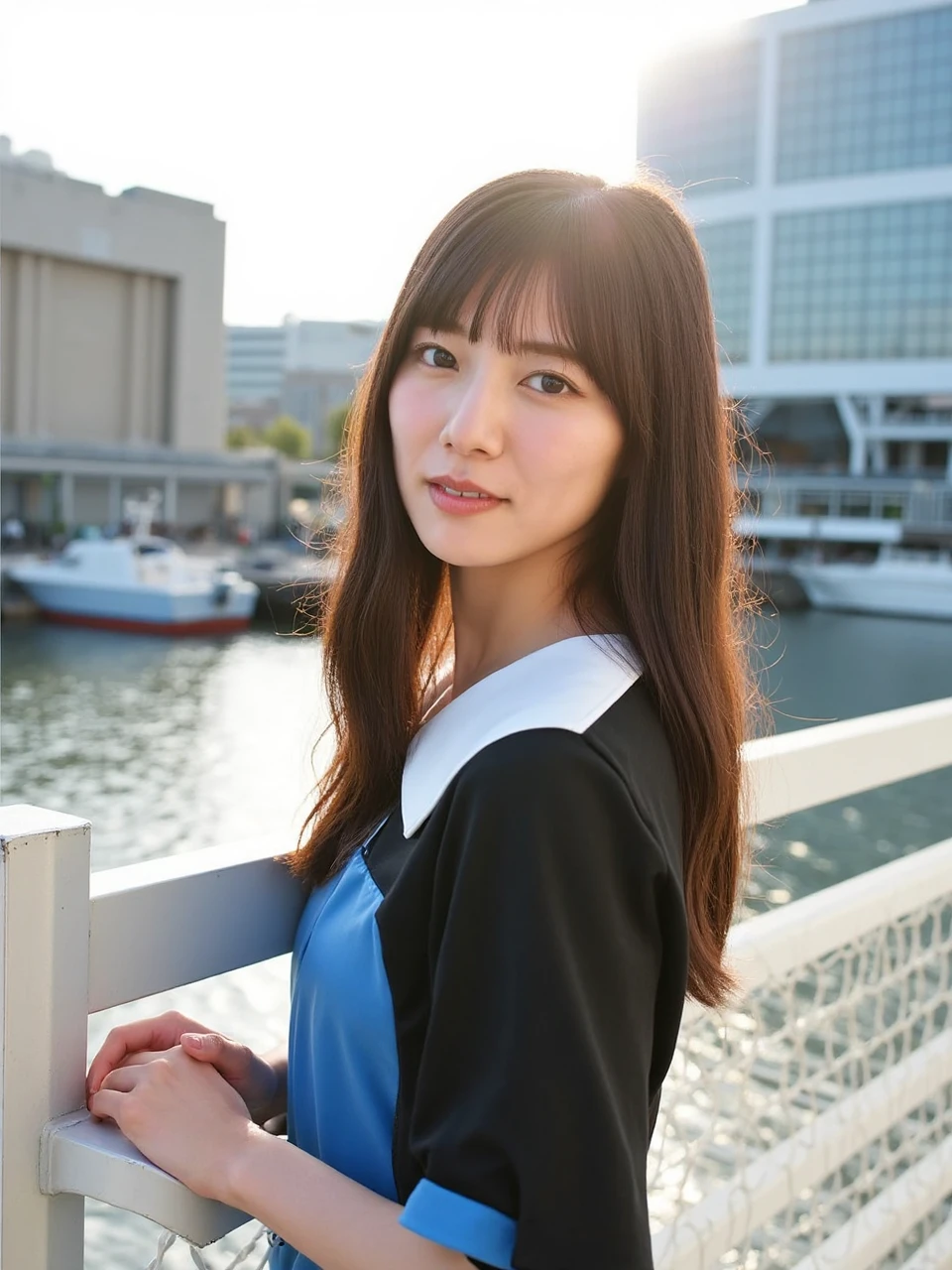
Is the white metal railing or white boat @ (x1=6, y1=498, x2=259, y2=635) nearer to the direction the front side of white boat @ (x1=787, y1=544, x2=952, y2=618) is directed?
the white boat

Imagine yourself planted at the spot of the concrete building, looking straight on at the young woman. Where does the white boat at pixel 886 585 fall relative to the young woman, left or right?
left

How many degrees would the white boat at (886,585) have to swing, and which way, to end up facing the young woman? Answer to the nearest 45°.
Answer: approximately 90° to its left

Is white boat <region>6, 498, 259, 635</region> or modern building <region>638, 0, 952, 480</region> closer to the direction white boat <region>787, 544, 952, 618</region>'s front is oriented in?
the white boat

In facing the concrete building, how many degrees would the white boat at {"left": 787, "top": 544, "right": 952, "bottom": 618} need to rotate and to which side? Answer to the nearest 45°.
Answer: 0° — it already faces it

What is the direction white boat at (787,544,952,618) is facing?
to the viewer's left

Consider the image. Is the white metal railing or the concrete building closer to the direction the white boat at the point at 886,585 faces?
the concrete building

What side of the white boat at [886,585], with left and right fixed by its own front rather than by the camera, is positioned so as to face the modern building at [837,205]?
right

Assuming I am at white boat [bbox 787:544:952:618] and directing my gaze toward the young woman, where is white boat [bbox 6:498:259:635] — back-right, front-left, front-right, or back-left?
front-right

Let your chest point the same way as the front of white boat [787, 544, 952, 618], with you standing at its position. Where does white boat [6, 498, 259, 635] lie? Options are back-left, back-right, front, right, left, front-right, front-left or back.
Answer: front-left

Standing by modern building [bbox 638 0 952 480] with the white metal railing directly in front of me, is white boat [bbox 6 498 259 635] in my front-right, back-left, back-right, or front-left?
front-right

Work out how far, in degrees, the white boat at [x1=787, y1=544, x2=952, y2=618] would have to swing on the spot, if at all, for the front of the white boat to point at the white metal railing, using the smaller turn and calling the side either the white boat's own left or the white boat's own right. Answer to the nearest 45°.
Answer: approximately 90° to the white boat's own left
